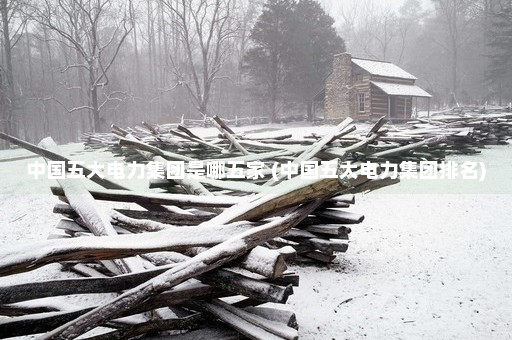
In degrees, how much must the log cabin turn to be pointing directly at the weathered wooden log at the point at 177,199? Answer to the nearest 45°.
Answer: approximately 45° to its right

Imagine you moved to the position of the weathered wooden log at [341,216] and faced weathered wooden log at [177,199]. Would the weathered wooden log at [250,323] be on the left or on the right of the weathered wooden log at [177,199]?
left

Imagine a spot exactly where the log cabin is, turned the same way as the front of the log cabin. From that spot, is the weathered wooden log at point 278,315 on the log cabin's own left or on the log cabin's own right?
on the log cabin's own right

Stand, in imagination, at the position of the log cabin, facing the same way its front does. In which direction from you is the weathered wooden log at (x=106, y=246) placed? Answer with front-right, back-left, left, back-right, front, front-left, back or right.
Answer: front-right

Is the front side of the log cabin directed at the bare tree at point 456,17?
no

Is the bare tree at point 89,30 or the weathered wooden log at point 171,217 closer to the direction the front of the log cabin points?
the weathered wooden log

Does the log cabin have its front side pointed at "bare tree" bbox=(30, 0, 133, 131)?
no

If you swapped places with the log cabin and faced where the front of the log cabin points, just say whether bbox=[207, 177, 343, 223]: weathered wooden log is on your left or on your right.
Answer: on your right

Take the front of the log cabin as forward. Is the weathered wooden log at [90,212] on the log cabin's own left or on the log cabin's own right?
on the log cabin's own right

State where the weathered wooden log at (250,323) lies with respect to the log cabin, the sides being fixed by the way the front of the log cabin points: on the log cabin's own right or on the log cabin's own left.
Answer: on the log cabin's own right

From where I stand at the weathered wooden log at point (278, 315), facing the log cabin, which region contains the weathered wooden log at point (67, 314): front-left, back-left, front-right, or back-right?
back-left

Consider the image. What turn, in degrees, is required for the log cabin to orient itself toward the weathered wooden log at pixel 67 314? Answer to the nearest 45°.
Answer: approximately 45° to its right

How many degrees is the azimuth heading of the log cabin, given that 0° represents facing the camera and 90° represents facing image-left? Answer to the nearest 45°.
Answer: approximately 315°

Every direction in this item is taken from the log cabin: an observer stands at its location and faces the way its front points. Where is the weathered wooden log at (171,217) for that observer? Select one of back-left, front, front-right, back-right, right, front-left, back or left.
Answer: front-right

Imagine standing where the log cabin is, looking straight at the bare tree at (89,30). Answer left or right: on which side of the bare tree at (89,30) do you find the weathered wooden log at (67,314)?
left
